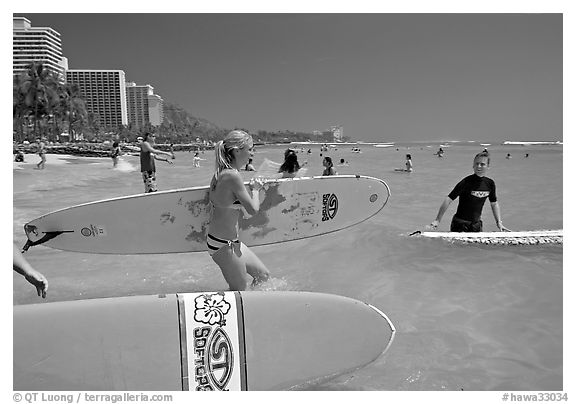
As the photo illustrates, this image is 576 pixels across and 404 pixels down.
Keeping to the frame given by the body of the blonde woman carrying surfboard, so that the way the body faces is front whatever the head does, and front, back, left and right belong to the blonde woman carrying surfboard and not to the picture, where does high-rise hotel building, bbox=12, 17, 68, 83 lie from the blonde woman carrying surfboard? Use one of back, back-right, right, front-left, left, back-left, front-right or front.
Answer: back-left

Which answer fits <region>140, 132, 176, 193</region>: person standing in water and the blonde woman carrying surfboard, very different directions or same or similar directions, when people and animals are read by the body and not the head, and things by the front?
same or similar directions

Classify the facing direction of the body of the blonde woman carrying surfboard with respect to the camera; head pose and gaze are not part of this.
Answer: to the viewer's right

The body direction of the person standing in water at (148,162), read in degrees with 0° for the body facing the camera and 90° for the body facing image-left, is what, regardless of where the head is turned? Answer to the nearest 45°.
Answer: approximately 270°

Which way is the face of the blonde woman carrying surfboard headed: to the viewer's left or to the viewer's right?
to the viewer's right
